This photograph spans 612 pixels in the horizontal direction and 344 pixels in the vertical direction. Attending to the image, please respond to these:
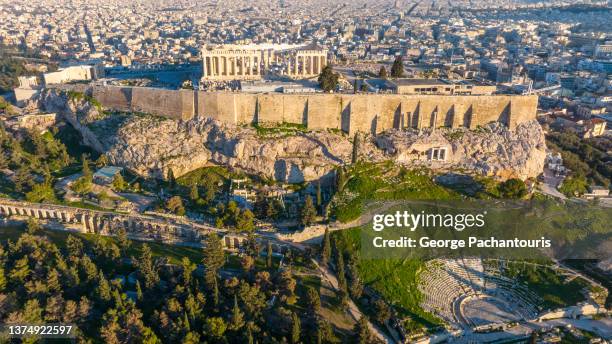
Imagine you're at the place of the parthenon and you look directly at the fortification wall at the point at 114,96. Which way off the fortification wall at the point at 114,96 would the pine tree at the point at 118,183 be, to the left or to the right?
left
